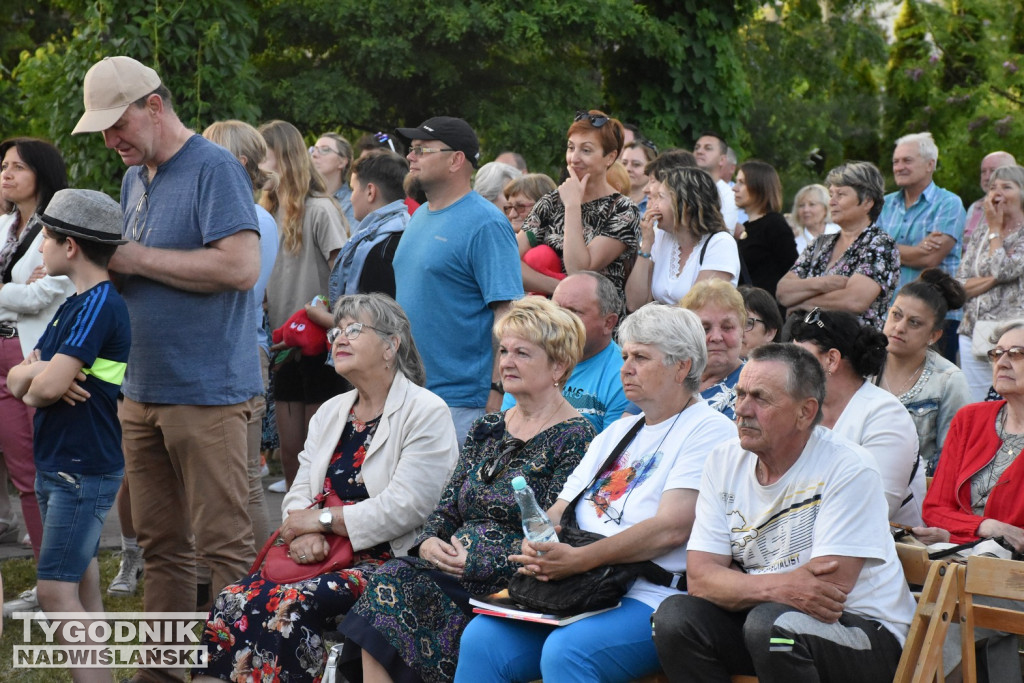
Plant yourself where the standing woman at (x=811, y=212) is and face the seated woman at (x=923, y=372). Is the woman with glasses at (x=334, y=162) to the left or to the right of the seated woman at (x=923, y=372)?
right

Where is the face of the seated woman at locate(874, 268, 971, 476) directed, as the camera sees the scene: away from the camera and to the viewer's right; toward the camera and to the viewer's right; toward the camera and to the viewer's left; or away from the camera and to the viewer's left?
toward the camera and to the viewer's left

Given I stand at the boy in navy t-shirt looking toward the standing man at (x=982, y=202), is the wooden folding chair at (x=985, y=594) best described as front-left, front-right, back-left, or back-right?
front-right

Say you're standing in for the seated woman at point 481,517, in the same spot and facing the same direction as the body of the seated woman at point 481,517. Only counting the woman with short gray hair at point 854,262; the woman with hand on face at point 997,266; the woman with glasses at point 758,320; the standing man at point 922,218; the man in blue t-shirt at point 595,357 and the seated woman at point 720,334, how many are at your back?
6

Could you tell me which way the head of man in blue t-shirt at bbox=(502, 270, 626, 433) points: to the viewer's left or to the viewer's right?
to the viewer's left

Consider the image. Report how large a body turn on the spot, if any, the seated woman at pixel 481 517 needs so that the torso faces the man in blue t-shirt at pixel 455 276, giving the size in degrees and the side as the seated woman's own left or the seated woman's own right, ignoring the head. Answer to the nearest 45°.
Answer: approximately 135° to the seated woman's own right

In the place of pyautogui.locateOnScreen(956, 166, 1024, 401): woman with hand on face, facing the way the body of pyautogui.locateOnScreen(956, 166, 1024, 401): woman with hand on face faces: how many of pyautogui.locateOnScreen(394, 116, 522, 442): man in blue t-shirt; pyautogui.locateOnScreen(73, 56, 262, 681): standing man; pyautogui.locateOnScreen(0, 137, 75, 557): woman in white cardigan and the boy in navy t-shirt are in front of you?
4

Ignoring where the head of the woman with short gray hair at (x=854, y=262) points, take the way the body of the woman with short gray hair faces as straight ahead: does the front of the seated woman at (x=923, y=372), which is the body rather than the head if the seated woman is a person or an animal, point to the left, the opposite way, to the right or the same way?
the same way

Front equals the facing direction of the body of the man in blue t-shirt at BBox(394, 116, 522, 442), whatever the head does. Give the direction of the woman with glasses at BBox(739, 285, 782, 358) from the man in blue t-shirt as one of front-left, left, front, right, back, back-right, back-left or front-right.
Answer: back-left

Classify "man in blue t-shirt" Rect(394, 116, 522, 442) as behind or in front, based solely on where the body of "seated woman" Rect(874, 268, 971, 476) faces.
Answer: in front

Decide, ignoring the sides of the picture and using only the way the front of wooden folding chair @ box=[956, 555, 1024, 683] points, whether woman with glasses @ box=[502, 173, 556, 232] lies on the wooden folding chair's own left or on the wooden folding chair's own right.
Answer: on the wooden folding chair's own right

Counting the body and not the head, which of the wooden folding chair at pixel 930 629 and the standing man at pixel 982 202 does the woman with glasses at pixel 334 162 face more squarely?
the wooden folding chair

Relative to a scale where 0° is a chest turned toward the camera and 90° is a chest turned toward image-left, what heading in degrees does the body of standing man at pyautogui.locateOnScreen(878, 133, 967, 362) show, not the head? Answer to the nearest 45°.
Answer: approximately 45°

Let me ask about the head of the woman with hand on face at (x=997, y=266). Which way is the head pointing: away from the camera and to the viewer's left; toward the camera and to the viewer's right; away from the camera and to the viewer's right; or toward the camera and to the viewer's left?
toward the camera and to the viewer's left

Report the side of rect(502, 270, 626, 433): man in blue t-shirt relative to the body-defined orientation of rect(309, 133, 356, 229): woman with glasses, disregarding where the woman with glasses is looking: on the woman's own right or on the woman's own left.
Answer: on the woman's own left

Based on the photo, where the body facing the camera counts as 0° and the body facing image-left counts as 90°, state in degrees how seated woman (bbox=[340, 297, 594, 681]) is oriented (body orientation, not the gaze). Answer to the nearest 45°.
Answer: approximately 45°

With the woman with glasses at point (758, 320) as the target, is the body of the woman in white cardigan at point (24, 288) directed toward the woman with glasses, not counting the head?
no

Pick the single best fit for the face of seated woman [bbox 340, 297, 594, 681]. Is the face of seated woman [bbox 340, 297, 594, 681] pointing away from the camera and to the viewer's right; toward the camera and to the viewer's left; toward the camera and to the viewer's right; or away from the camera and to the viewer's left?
toward the camera and to the viewer's left
